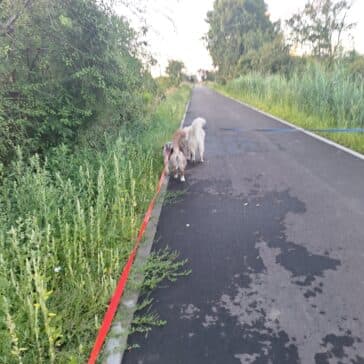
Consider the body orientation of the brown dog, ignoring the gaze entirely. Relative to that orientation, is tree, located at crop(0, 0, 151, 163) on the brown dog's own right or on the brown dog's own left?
on the brown dog's own left

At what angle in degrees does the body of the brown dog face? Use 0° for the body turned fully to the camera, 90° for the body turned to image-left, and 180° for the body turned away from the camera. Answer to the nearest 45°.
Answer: approximately 135°

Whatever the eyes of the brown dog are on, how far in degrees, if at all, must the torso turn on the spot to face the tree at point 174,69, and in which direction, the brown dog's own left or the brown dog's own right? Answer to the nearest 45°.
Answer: approximately 45° to the brown dog's own right

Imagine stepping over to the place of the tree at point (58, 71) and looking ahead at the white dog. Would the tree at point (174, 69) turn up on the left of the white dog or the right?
left

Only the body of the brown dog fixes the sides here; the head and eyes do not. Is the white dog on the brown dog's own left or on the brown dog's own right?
on the brown dog's own right
